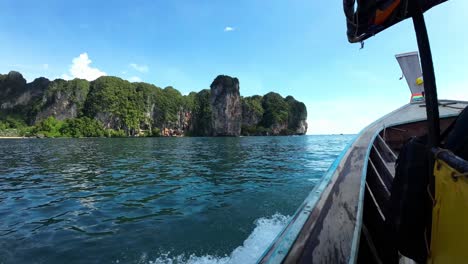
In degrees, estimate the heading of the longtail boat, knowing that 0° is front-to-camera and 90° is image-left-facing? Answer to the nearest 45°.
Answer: approximately 180°
